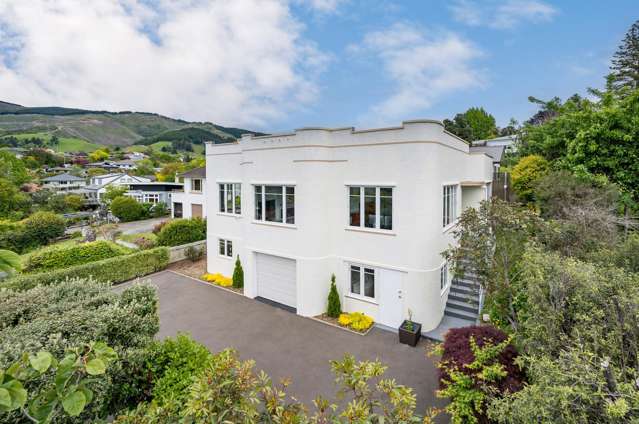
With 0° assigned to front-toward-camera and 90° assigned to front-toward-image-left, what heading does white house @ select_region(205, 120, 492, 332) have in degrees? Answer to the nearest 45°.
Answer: approximately 45°

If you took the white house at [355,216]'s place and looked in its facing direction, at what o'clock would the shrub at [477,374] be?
The shrub is roughly at 10 o'clock from the white house.

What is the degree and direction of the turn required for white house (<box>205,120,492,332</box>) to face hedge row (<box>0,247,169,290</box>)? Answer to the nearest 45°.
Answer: approximately 45° to its right

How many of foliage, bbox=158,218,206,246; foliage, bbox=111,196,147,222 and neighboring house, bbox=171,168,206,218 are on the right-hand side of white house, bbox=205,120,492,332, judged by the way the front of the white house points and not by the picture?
3

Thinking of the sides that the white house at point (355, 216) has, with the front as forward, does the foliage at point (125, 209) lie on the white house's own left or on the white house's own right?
on the white house's own right

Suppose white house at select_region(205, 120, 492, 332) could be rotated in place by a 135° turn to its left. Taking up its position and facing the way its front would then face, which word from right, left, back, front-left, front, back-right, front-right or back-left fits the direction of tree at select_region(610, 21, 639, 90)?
front-left

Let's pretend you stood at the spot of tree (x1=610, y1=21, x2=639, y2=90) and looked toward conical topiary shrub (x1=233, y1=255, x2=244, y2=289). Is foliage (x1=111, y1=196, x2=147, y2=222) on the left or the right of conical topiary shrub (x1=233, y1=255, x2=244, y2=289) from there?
right

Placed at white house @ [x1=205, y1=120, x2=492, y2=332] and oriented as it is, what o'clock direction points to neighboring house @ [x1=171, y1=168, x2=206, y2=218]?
The neighboring house is roughly at 3 o'clock from the white house.

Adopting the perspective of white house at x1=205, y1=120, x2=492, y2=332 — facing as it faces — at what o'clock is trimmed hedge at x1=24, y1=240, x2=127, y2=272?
The trimmed hedge is roughly at 2 o'clock from the white house.

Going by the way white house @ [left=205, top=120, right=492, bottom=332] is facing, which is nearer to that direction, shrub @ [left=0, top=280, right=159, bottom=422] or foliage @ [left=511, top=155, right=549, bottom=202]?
the shrub

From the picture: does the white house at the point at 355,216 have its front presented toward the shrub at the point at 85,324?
yes

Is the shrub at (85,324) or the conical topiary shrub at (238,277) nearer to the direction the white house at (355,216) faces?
the shrub
